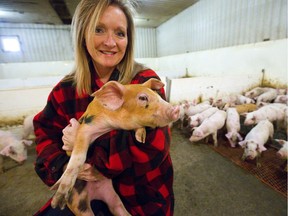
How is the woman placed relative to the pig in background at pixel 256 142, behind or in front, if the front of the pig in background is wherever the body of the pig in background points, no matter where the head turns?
in front

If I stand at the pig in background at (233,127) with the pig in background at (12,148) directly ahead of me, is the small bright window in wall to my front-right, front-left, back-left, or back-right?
front-right

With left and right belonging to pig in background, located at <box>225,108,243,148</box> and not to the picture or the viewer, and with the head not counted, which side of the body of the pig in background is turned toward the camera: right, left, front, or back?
front

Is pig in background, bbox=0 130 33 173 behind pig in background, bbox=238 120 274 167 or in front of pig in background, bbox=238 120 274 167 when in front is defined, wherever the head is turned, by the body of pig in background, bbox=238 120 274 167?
in front

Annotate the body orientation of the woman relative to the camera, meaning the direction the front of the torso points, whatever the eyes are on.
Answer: toward the camera

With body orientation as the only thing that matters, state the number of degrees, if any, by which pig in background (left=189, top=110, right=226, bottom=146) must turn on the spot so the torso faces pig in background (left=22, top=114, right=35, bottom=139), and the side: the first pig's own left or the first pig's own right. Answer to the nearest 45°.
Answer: approximately 45° to the first pig's own right

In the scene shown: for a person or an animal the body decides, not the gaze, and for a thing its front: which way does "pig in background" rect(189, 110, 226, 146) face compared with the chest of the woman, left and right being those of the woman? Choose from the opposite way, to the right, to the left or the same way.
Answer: to the right

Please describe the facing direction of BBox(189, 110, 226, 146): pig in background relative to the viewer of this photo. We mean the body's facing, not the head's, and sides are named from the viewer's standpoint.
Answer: facing the viewer and to the left of the viewer

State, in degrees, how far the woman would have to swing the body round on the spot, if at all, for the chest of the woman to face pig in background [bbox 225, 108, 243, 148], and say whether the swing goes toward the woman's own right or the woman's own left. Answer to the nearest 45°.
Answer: approximately 135° to the woman's own left

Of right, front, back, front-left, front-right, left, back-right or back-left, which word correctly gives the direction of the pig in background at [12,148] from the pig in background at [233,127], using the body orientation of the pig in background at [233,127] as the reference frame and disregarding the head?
front-right

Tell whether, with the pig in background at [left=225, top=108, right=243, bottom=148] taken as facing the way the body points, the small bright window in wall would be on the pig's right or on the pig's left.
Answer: on the pig's right

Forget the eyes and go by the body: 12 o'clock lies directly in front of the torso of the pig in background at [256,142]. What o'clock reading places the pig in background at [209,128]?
the pig in background at [209,128] is roughly at 2 o'clock from the pig in background at [256,142].
